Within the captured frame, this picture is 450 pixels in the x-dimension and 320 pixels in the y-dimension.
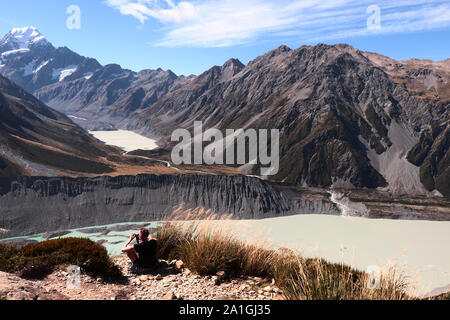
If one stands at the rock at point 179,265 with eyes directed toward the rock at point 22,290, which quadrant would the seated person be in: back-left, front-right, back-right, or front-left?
front-right

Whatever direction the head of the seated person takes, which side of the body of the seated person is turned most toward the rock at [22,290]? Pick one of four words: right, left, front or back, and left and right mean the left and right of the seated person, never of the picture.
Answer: left

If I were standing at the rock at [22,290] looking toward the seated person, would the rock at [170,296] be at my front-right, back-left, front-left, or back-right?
front-right

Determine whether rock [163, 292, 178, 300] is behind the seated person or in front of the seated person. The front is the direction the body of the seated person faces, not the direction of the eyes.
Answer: behind

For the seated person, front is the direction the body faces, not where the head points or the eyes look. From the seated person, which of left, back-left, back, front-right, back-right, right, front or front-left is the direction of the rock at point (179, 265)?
back-right

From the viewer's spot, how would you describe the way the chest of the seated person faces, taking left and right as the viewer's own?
facing away from the viewer and to the left of the viewer

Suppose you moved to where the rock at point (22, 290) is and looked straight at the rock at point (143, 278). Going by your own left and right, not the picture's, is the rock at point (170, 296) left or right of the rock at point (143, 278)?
right
